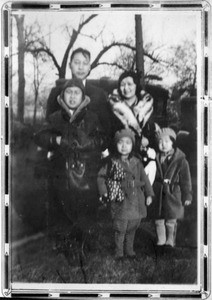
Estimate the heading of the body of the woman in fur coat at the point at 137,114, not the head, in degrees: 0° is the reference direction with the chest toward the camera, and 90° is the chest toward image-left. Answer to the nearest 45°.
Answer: approximately 0°
